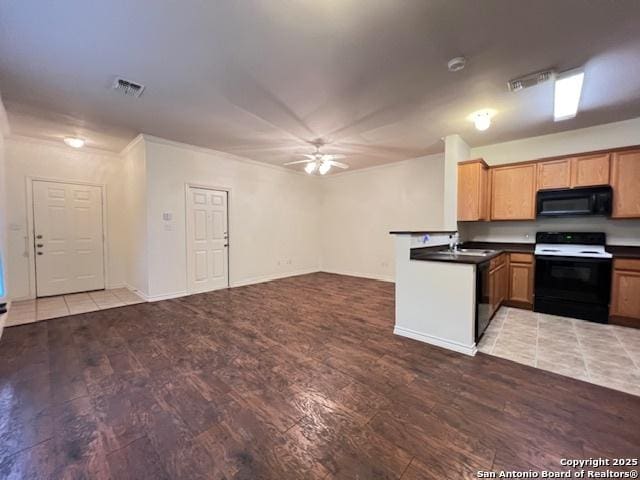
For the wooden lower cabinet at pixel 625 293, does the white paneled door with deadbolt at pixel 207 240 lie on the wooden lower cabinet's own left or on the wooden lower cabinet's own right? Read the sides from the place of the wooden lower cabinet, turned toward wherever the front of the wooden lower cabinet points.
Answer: on the wooden lower cabinet's own right

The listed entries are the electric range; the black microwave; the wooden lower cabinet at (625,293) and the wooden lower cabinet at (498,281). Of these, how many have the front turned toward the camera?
3

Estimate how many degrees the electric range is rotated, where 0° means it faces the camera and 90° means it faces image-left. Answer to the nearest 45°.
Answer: approximately 0°

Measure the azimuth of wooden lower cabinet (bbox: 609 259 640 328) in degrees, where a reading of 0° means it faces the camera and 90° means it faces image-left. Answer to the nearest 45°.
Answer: approximately 0°

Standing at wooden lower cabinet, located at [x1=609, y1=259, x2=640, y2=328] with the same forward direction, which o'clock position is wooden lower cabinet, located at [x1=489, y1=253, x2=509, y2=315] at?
wooden lower cabinet, located at [x1=489, y1=253, x2=509, y2=315] is roughly at 2 o'clock from wooden lower cabinet, located at [x1=609, y1=259, x2=640, y2=328].

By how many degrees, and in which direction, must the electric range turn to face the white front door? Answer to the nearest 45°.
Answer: approximately 45° to its right
